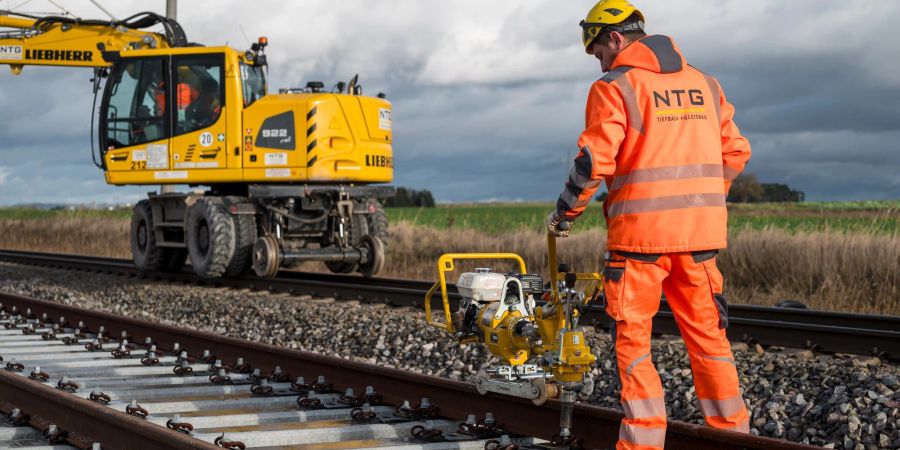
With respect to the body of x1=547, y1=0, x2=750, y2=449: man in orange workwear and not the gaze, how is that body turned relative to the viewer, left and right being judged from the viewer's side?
facing away from the viewer and to the left of the viewer

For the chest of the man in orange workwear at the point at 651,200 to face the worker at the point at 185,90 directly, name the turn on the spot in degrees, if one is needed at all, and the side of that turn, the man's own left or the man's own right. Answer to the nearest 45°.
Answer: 0° — they already face them

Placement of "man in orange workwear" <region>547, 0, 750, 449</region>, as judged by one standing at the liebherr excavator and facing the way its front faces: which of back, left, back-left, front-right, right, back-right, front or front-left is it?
back-left

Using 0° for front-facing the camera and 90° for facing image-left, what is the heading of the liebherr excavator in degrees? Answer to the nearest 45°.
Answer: approximately 135°
